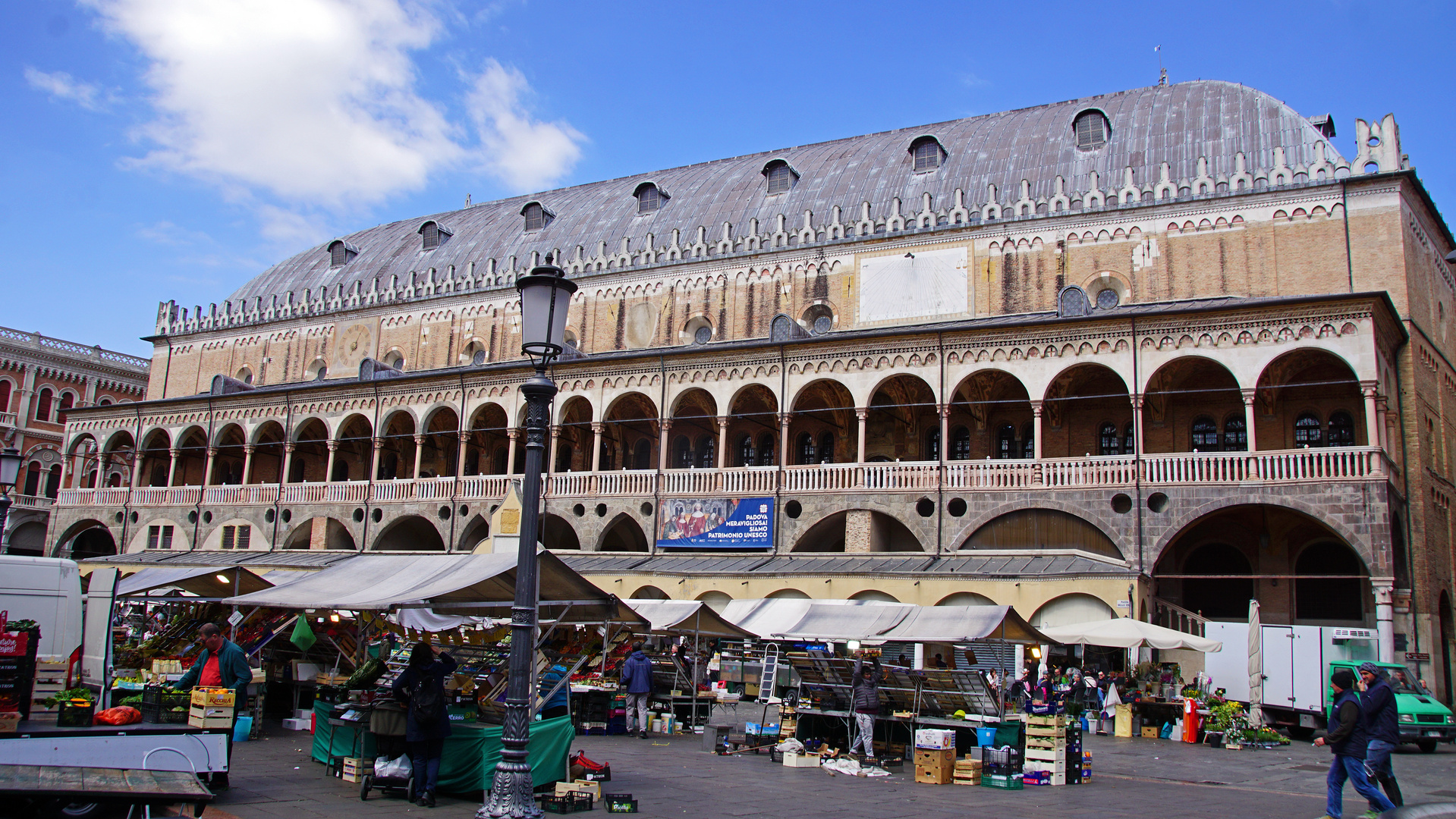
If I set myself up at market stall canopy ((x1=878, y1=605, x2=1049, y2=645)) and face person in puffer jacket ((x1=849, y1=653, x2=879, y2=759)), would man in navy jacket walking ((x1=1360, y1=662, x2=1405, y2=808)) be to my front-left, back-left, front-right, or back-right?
front-left

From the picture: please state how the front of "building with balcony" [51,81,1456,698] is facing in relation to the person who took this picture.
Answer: facing the viewer and to the left of the viewer

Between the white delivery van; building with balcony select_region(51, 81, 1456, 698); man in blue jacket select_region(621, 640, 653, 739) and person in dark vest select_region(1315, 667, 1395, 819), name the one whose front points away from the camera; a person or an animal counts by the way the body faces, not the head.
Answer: the man in blue jacket

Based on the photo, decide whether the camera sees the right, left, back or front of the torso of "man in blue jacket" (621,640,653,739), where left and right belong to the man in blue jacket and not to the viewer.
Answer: back

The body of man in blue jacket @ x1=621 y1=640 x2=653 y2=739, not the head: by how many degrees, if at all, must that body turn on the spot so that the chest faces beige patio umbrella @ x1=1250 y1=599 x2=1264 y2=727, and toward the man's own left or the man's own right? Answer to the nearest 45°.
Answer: approximately 90° to the man's own right

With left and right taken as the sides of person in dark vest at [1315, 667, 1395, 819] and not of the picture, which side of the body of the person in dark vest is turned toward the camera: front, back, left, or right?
left

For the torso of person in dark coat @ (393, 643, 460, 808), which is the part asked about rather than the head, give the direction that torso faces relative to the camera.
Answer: away from the camera

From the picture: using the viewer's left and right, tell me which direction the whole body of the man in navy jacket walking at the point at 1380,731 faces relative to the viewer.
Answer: facing to the left of the viewer

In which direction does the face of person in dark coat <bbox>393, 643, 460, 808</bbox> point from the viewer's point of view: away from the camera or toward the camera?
away from the camera

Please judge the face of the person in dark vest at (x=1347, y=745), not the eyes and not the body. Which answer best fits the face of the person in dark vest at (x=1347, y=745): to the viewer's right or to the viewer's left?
to the viewer's left

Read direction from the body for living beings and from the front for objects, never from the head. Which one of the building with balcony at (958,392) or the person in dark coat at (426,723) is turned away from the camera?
the person in dark coat

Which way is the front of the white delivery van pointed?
to the viewer's left

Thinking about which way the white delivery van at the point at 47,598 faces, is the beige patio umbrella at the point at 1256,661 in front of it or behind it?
behind

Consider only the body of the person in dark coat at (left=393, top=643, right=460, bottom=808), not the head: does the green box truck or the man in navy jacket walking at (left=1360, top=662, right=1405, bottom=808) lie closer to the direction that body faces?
the green box truck

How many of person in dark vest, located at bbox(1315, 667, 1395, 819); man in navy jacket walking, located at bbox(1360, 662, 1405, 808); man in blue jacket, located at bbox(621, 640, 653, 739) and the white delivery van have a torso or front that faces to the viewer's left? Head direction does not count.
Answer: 3

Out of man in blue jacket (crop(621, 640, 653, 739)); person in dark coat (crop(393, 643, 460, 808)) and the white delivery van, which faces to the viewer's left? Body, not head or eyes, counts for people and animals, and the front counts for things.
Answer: the white delivery van

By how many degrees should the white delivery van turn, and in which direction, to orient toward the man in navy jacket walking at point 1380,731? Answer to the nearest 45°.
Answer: approximately 135° to its left
